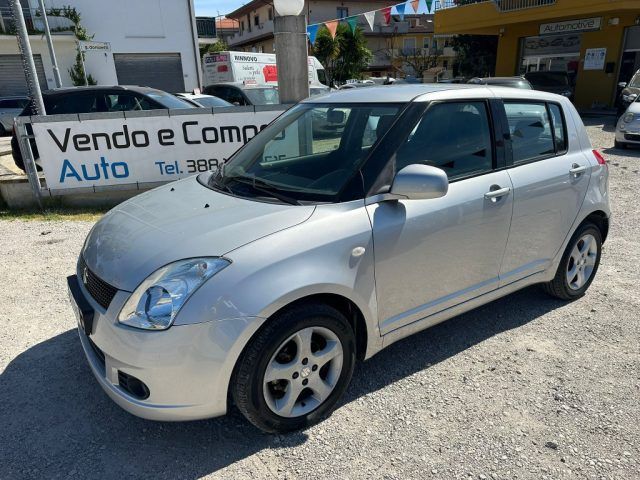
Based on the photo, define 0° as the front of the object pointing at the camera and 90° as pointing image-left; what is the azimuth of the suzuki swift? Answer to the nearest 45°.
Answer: approximately 45°

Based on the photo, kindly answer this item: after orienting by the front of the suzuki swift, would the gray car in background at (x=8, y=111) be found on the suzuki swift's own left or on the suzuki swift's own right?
on the suzuki swift's own right

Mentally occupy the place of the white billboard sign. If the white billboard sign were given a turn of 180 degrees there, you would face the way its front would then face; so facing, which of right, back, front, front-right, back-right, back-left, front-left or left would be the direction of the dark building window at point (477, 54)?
front-right

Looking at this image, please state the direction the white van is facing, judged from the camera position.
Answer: facing away from the viewer and to the right of the viewer

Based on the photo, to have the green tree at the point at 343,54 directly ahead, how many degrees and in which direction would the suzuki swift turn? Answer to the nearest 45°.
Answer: approximately 135° to its right

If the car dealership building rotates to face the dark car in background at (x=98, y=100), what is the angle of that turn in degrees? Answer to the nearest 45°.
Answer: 0° — it already faces it

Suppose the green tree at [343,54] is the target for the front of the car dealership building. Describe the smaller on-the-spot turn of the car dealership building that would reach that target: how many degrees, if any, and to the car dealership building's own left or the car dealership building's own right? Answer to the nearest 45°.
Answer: approximately 90° to the car dealership building's own right

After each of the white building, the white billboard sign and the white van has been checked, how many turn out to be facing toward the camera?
2

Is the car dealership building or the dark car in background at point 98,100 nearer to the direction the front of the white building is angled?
the dark car in background

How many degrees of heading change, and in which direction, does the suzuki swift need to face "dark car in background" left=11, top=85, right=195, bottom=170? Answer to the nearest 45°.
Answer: approximately 90° to its right
